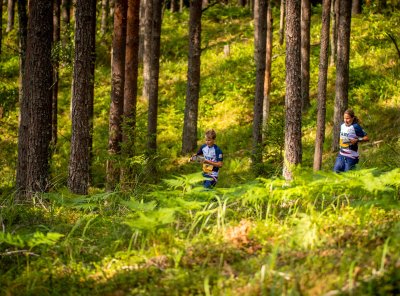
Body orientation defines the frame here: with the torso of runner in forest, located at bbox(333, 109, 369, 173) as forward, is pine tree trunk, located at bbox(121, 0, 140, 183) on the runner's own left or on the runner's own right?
on the runner's own right

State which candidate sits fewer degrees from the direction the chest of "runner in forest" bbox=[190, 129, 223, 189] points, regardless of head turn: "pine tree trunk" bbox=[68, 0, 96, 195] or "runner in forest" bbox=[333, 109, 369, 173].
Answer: the pine tree trunk

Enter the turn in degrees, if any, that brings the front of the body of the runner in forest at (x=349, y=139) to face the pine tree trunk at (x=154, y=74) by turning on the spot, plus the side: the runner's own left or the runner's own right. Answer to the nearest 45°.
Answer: approximately 90° to the runner's own right

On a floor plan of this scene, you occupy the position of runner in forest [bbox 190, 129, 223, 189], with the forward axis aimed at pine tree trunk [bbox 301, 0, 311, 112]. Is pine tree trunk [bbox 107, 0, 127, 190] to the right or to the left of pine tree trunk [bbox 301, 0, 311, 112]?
left

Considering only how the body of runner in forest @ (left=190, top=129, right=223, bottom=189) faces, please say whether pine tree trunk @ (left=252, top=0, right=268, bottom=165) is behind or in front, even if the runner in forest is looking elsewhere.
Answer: behind

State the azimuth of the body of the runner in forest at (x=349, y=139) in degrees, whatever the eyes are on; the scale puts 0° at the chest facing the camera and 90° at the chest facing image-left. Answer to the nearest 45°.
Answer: approximately 45°

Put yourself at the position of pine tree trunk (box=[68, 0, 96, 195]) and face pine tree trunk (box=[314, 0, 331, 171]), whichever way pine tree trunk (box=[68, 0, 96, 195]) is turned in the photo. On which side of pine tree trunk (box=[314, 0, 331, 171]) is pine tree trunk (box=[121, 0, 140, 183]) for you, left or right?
left

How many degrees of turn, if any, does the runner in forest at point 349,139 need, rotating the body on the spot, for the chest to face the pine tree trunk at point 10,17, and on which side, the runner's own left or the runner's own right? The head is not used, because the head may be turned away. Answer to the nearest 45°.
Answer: approximately 90° to the runner's own right

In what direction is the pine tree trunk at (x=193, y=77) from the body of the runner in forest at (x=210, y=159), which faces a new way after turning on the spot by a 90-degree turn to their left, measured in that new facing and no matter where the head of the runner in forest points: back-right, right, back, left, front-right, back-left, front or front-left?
back-left

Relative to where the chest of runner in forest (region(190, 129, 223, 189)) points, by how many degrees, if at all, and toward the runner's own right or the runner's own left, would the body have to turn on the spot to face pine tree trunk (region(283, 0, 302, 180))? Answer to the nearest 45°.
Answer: approximately 90° to the runner's own left
